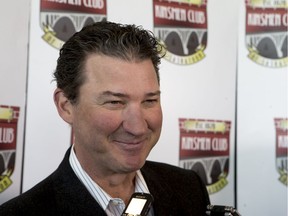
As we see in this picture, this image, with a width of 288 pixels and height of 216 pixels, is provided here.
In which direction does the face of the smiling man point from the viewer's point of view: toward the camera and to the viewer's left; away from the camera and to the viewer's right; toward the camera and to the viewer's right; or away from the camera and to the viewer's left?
toward the camera and to the viewer's right

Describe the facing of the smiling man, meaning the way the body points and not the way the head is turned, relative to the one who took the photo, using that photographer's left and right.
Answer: facing the viewer and to the right of the viewer
